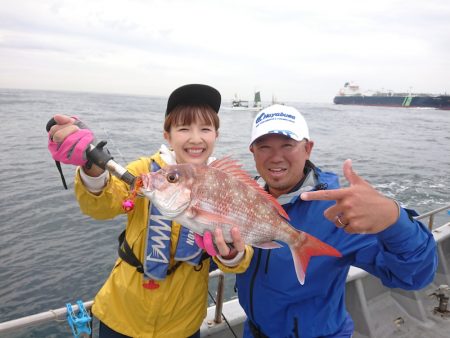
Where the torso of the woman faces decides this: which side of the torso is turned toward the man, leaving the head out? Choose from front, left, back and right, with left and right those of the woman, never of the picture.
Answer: left

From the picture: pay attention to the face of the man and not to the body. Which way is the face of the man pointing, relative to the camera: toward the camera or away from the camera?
toward the camera

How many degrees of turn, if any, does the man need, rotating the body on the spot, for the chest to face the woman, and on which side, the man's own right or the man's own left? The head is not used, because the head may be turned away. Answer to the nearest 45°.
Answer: approximately 45° to the man's own right

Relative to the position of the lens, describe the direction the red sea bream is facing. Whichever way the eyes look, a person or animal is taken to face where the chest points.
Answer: facing to the left of the viewer

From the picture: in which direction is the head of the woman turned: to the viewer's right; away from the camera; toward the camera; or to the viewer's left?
toward the camera

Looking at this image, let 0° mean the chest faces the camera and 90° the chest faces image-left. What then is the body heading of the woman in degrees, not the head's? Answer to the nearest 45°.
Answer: approximately 0°

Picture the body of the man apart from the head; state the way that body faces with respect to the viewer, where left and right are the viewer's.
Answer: facing the viewer and to the left of the viewer
